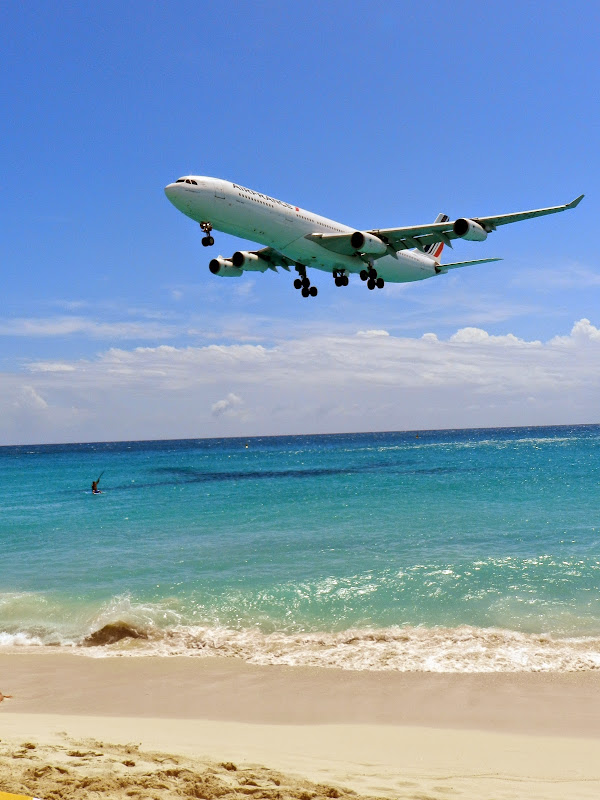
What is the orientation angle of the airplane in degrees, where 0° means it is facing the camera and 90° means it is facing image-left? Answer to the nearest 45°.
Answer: approximately 45°
